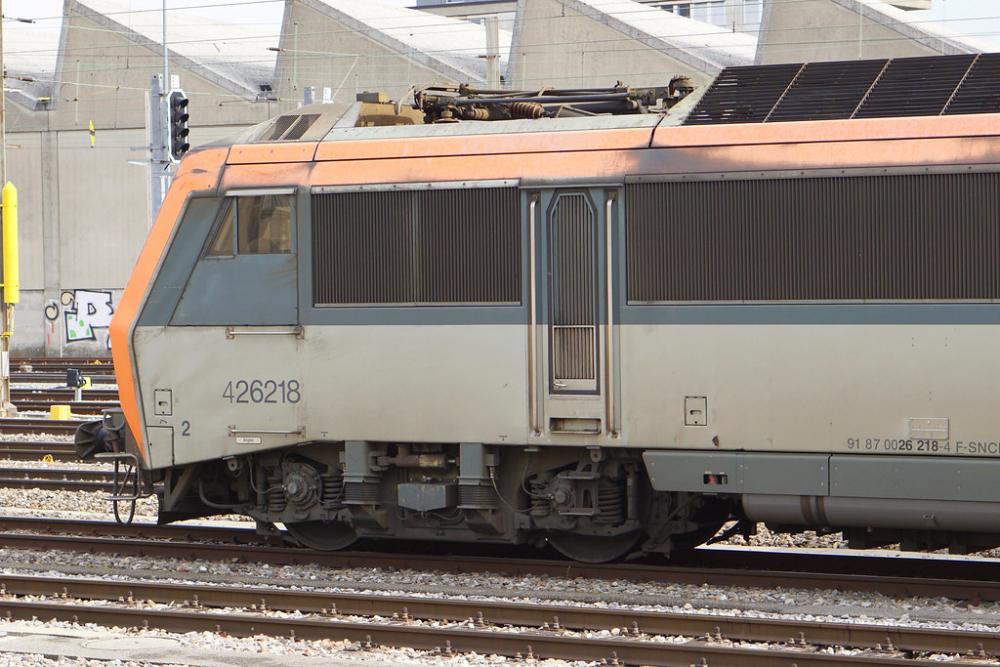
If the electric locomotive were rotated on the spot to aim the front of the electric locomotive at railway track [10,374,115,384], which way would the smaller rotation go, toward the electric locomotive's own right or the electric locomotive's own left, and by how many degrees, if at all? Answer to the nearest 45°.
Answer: approximately 45° to the electric locomotive's own right

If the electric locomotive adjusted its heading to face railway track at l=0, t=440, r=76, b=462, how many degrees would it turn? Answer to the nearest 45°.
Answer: approximately 45° to its right

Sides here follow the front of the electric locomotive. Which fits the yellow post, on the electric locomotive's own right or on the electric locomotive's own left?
on the electric locomotive's own right

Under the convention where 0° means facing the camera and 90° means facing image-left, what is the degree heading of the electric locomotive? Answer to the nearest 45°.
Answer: approximately 90°

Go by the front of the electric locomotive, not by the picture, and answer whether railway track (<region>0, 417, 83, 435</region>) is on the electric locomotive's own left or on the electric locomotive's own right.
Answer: on the electric locomotive's own right

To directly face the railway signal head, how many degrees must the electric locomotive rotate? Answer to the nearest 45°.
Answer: approximately 45° to its right

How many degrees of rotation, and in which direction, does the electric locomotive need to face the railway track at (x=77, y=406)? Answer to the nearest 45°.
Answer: approximately 45° to its right

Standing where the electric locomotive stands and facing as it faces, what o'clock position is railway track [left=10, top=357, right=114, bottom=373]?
The railway track is roughly at 2 o'clock from the electric locomotive.

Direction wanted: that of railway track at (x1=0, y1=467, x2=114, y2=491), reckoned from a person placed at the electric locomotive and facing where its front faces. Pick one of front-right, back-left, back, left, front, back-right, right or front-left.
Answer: front-right
